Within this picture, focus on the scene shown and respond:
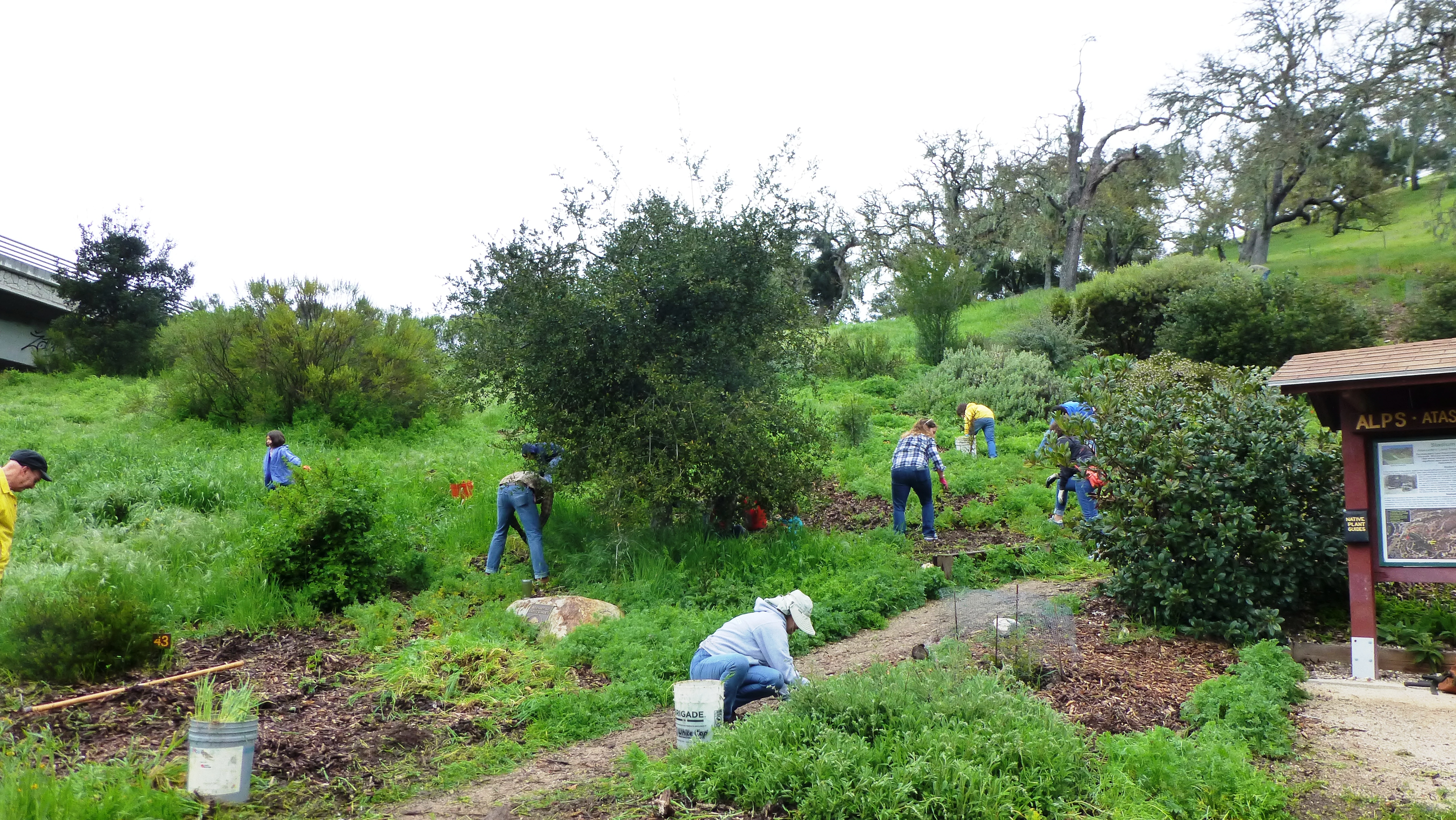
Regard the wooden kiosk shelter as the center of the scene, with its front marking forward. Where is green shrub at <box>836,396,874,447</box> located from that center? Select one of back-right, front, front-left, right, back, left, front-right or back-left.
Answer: back-right

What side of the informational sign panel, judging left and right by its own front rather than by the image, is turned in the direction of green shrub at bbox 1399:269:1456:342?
back

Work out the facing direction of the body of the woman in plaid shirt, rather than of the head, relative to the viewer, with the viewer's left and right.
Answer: facing away from the viewer and to the right of the viewer

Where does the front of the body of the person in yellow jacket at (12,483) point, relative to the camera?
to the viewer's right

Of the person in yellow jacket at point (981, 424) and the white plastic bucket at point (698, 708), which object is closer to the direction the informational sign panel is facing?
the white plastic bucket

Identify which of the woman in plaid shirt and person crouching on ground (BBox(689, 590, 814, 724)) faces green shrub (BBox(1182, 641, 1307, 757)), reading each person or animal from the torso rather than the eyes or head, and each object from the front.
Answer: the person crouching on ground

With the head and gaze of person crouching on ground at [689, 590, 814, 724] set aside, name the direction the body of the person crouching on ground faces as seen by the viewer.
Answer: to the viewer's right

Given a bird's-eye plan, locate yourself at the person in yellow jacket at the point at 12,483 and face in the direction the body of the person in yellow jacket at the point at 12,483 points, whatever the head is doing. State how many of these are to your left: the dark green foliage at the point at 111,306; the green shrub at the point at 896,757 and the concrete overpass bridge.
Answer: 2

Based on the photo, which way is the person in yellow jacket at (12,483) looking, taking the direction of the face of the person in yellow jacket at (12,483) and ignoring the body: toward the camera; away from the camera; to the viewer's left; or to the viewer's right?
to the viewer's right

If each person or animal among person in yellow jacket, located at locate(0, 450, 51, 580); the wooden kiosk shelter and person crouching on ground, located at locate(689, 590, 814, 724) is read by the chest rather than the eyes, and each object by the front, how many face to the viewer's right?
2

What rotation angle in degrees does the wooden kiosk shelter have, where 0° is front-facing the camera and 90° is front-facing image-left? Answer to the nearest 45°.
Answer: approximately 0°

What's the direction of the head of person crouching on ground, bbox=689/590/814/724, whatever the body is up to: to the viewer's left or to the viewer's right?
to the viewer's right

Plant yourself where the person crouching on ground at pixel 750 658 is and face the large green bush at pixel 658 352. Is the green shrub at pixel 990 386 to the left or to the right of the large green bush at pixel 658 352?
right
